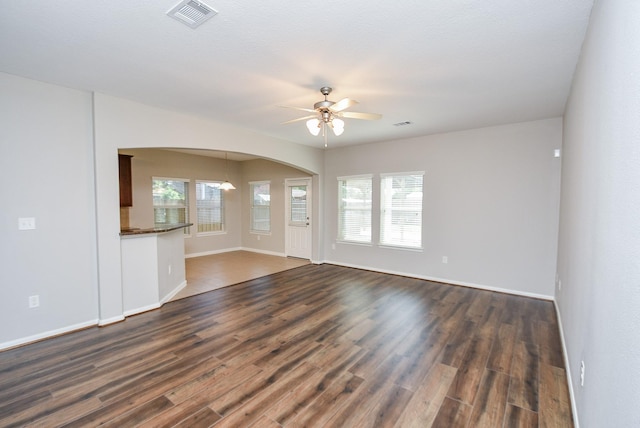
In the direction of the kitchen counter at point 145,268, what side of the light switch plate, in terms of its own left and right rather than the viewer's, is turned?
left

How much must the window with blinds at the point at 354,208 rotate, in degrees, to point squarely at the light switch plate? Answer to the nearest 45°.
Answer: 0° — it already faces it

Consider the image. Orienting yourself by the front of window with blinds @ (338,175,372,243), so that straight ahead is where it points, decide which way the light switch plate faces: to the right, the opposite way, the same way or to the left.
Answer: to the left

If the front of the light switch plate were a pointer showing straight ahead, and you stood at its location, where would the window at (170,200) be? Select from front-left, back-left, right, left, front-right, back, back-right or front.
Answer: back-left

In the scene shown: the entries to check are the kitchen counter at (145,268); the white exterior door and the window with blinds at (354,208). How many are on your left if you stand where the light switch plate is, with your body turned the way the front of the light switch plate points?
3

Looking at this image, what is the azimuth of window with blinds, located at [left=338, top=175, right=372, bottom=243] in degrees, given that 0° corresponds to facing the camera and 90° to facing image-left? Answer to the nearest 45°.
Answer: approximately 45°

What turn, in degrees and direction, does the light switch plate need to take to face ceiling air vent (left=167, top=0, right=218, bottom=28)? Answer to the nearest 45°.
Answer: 0° — it already faces it

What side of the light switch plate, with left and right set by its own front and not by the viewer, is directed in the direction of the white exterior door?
left
